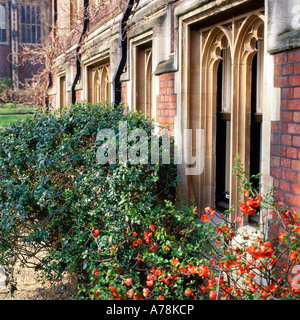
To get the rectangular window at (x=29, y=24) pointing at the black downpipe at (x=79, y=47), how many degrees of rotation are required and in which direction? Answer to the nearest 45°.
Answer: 0° — it already faces it

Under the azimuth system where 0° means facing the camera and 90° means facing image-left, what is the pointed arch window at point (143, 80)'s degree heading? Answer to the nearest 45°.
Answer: approximately 45°

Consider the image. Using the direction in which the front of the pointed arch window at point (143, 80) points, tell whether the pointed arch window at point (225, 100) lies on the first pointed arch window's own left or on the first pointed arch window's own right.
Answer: on the first pointed arch window's own left

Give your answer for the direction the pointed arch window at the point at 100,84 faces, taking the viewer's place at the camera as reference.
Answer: facing the viewer and to the left of the viewer

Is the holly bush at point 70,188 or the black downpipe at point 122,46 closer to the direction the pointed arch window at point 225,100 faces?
the holly bush

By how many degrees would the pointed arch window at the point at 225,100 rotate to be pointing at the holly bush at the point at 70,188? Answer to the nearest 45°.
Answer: approximately 45° to its right

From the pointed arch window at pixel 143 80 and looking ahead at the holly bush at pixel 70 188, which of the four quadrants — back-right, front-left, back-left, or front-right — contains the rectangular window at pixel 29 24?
back-right

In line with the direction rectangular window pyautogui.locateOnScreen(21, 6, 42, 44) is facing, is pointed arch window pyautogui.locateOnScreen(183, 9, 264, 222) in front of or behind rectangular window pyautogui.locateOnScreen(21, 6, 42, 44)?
in front

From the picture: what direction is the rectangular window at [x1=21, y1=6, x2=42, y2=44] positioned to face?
toward the camera
